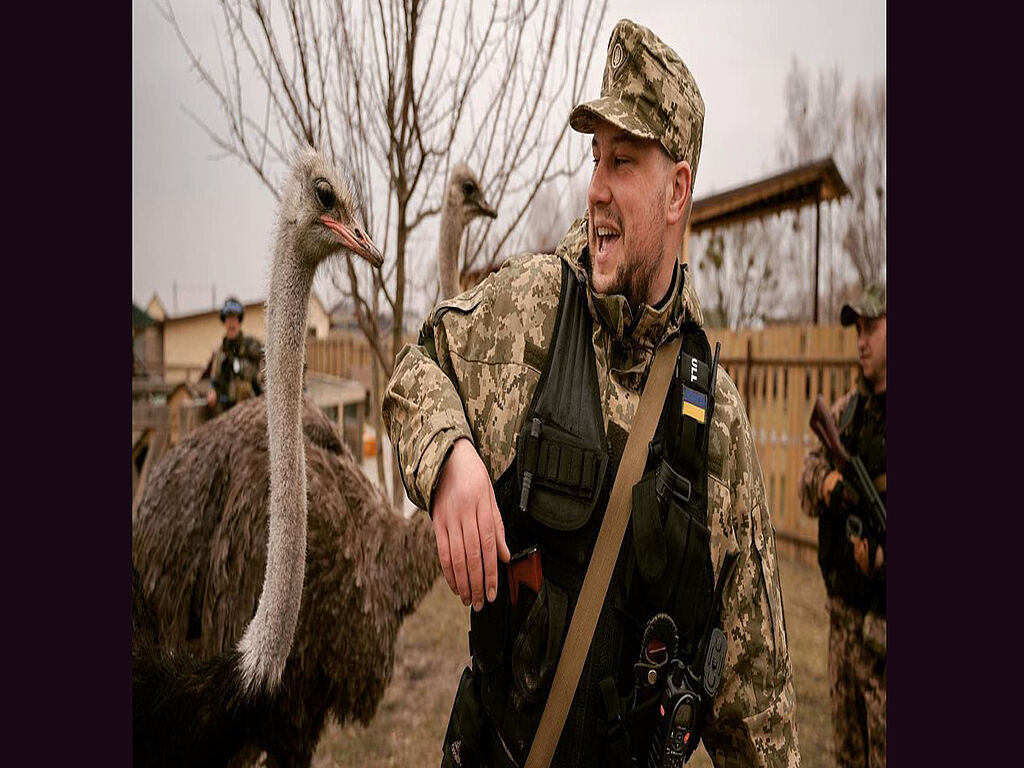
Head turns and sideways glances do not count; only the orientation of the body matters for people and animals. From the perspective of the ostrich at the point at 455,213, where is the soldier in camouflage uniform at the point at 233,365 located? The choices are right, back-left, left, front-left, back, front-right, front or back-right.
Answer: back

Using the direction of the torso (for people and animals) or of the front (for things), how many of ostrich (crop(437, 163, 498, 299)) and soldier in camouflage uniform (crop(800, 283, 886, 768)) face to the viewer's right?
1

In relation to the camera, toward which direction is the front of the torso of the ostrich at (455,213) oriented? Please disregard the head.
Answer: to the viewer's right

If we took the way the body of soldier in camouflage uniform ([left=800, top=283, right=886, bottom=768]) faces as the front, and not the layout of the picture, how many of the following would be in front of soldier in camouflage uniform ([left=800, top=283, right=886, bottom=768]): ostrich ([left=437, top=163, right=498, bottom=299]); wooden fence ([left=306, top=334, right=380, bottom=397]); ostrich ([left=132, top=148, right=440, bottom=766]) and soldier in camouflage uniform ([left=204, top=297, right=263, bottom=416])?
4

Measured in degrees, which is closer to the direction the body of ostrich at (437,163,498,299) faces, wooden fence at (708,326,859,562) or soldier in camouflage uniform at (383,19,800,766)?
the wooden fence

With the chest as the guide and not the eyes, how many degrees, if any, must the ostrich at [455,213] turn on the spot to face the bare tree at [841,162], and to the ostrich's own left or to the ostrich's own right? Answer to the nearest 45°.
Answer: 0° — it already faces it

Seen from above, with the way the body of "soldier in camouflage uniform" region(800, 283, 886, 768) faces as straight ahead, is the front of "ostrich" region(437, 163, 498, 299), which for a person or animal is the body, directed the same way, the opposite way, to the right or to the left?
the opposite way

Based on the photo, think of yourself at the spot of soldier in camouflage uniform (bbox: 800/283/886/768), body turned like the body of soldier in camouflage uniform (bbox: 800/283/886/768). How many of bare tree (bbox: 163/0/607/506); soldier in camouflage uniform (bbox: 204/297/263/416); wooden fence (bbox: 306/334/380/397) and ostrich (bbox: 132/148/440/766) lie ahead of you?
4
